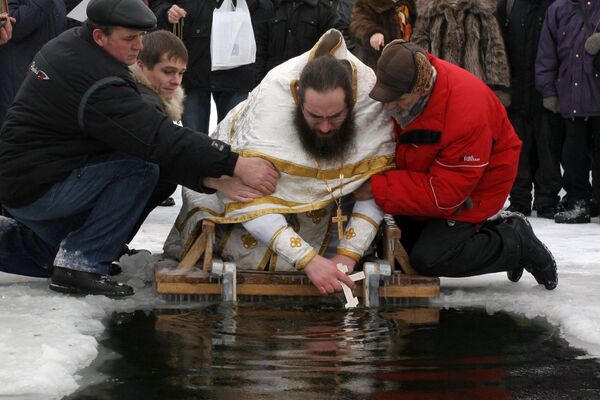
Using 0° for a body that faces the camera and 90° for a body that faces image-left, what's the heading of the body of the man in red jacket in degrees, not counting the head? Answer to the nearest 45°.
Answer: approximately 90°

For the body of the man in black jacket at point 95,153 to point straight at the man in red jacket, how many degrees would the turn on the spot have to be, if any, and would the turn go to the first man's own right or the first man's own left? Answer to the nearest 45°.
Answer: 0° — they already face them

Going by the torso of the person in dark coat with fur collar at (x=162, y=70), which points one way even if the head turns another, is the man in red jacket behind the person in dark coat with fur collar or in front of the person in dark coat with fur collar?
in front

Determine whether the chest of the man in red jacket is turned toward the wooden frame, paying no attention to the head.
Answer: yes

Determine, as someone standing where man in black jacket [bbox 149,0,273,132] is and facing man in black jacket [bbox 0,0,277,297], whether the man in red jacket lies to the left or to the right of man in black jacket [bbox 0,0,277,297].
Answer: left

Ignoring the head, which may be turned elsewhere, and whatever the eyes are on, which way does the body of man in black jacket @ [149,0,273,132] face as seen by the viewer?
toward the camera

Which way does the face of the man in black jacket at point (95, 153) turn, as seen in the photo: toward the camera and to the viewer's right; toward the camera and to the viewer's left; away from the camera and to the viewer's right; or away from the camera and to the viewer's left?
toward the camera and to the viewer's right

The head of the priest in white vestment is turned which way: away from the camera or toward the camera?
toward the camera

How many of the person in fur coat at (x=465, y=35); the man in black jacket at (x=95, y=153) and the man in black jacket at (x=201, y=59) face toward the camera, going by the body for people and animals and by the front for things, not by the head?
2

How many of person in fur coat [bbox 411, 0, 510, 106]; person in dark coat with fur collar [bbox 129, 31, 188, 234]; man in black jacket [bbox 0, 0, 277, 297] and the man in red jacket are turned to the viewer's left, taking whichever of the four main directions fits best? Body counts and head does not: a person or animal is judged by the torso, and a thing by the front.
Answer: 1

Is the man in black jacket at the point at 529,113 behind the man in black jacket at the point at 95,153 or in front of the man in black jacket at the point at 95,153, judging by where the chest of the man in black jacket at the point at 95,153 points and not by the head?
in front

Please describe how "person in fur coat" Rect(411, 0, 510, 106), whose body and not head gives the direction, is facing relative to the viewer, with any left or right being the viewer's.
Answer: facing the viewer

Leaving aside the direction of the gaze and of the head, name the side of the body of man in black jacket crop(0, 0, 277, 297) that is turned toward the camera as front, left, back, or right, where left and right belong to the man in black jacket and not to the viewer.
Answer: right

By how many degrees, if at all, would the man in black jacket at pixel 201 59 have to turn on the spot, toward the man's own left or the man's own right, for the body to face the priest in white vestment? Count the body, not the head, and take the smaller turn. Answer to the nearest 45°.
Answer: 0° — they already face them

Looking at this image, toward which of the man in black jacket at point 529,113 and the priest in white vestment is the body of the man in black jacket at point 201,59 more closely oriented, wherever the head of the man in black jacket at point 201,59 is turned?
the priest in white vestment

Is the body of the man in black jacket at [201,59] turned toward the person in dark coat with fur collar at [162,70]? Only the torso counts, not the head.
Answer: yes

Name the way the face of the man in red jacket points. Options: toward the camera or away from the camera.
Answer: toward the camera
